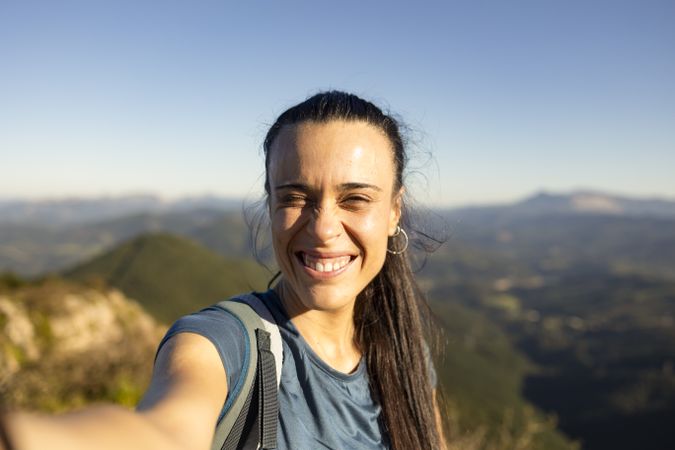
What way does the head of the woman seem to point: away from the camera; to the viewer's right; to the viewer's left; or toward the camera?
toward the camera

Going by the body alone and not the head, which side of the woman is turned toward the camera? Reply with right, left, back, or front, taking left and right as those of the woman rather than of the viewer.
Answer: front

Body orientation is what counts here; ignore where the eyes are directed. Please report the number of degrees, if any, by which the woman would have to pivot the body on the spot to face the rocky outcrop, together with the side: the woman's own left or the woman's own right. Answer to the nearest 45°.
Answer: approximately 180°
